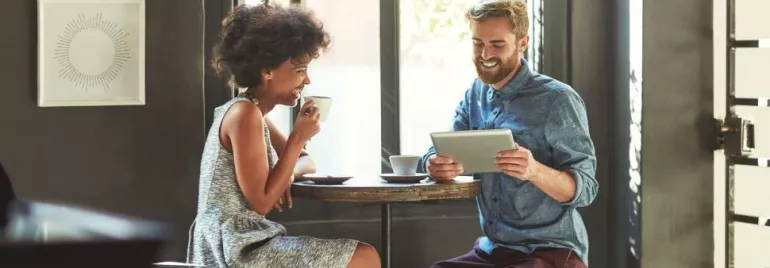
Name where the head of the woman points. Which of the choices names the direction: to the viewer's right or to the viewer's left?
to the viewer's right

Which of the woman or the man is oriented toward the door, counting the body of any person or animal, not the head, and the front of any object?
the woman

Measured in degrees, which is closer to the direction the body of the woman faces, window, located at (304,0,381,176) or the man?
the man

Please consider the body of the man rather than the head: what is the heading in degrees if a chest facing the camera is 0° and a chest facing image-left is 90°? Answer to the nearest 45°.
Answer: approximately 45°

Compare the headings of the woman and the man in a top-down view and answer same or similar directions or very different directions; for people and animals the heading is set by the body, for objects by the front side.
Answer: very different directions

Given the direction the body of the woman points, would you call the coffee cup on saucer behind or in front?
in front

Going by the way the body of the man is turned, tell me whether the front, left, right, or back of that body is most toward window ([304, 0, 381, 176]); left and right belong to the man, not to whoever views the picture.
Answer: right

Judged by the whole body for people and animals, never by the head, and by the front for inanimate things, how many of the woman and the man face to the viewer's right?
1

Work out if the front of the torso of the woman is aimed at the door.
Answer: yes

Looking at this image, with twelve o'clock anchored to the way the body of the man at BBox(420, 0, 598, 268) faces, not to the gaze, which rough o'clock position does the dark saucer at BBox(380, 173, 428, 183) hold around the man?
The dark saucer is roughly at 1 o'clock from the man.

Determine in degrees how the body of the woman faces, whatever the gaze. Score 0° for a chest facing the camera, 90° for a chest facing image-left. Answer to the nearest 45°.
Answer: approximately 270°

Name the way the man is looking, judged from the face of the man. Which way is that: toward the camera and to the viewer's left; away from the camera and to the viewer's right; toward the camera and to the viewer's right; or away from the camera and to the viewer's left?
toward the camera and to the viewer's left
